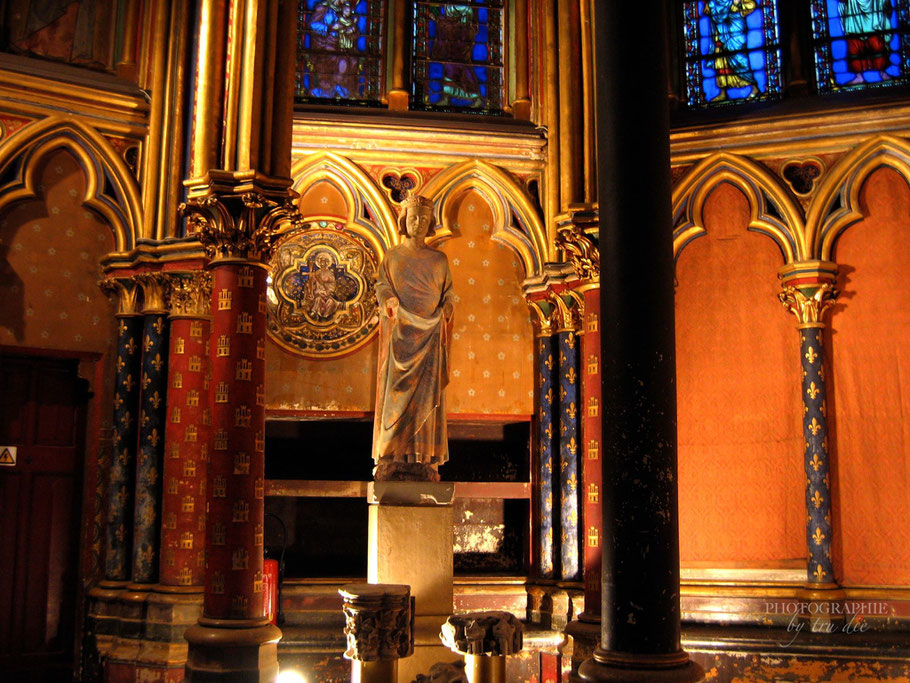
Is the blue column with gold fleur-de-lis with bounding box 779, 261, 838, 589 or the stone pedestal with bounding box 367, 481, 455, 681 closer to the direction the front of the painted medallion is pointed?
the stone pedestal

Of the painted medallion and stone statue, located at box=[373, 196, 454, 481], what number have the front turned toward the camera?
2

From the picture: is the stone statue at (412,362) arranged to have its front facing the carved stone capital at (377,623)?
yes

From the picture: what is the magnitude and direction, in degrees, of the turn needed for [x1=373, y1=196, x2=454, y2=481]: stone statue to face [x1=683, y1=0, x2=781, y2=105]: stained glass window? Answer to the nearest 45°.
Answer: approximately 135° to its left

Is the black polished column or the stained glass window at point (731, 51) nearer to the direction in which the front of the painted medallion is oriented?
the black polished column

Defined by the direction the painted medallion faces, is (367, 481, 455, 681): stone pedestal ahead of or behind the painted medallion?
ahead

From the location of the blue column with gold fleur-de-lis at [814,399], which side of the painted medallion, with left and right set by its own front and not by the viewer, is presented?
left

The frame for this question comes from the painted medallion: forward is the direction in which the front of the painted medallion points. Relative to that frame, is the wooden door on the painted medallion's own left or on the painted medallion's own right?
on the painted medallion's own right

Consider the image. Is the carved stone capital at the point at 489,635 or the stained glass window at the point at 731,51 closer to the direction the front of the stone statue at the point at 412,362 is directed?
the carved stone capital

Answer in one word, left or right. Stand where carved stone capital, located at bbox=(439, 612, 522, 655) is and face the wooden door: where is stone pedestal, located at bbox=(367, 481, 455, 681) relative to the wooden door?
right

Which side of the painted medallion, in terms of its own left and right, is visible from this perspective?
front
